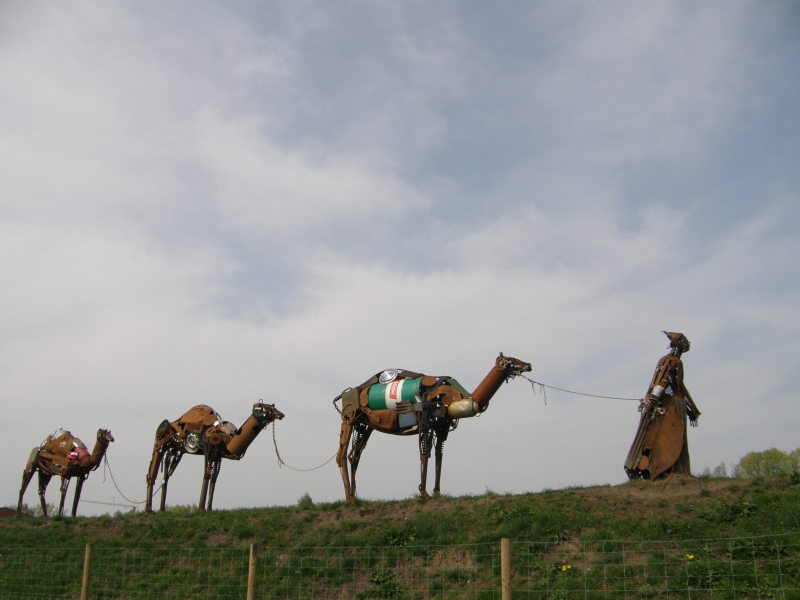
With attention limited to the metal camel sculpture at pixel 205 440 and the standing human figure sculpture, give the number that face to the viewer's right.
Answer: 2

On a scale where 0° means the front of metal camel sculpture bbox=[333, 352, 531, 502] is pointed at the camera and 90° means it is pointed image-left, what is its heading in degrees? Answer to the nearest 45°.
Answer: approximately 270°

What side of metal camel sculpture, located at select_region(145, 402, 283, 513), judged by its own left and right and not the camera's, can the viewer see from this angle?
right

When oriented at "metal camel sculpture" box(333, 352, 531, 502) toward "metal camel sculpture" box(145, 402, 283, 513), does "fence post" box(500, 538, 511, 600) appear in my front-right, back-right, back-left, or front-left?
back-left

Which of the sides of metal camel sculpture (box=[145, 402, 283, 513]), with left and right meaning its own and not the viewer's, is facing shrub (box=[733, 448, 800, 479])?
front

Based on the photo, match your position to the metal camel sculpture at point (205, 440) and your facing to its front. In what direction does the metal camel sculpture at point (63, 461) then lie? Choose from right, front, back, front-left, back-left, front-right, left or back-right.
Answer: back-left

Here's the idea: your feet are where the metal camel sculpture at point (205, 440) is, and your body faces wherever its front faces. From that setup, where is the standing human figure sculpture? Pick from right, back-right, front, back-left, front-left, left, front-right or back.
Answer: front-right

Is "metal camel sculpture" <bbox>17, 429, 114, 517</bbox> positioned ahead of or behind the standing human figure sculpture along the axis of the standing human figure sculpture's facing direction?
behind

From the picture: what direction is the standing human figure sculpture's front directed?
to the viewer's right

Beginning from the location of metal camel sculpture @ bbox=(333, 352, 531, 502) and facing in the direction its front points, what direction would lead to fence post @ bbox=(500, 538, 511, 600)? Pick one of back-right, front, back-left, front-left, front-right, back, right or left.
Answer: right

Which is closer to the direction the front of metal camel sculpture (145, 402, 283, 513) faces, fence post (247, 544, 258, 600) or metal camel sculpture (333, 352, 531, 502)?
the metal camel sculpture
